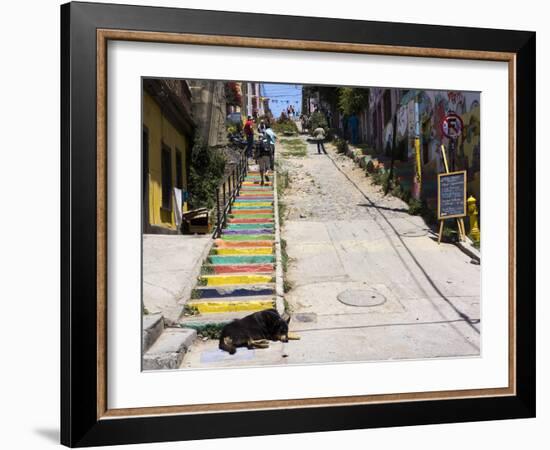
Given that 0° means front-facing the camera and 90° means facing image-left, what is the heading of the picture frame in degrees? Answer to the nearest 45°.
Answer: approximately 315°
